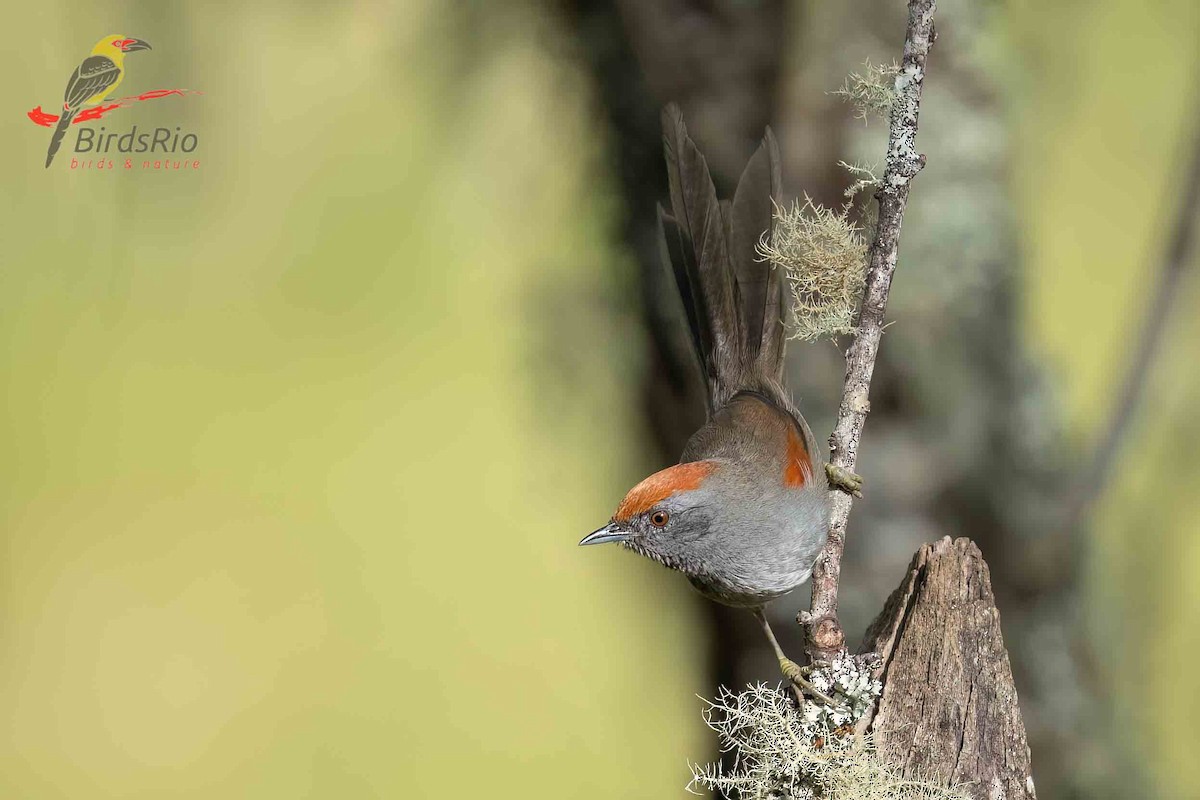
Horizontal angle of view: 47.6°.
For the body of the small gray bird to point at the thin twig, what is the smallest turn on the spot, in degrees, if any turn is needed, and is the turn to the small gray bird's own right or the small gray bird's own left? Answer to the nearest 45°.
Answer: approximately 180°

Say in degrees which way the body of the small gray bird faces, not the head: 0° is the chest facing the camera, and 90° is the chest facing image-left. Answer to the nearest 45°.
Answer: approximately 45°
